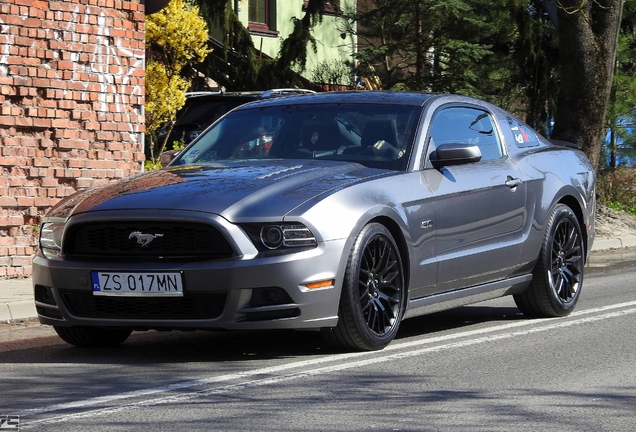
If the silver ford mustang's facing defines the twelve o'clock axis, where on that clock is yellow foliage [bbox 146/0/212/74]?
The yellow foliage is roughly at 4 o'clock from the silver ford mustang.

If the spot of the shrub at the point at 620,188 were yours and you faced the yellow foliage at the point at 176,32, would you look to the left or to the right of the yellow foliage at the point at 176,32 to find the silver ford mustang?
left

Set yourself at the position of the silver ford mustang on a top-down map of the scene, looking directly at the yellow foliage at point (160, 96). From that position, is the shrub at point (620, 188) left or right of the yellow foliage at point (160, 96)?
right

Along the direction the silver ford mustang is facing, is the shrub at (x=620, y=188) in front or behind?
behind

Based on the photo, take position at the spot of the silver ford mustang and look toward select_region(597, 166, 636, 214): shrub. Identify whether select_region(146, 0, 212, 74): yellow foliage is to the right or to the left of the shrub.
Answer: left

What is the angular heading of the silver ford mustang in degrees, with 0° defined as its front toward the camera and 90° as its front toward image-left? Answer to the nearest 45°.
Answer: approximately 45°

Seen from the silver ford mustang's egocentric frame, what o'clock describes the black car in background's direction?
The black car in background is roughly at 4 o'clock from the silver ford mustang.

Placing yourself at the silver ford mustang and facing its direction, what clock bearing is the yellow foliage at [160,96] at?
The yellow foliage is roughly at 4 o'clock from the silver ford mustang.
